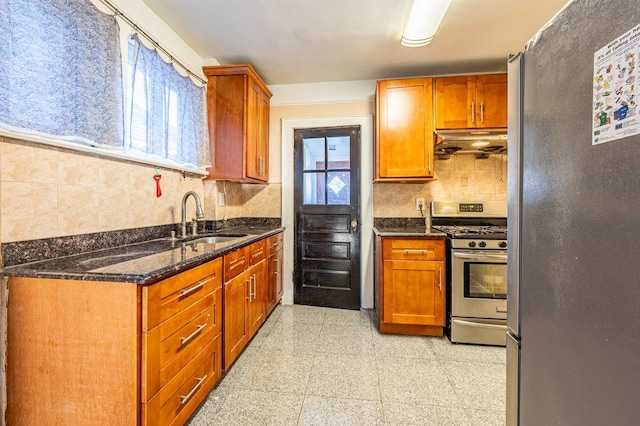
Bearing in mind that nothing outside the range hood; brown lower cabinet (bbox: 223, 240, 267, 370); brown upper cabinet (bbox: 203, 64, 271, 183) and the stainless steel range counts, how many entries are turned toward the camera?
2

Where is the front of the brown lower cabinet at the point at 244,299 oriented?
to the viewer's right

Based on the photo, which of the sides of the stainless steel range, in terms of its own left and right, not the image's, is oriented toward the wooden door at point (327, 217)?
right

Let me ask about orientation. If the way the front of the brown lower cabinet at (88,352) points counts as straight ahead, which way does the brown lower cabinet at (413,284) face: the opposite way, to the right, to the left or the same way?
to the right

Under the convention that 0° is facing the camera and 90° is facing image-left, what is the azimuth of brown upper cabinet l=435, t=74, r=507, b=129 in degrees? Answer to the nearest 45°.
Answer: approximately 0°

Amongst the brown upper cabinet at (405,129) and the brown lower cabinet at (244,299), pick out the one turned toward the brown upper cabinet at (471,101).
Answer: the brown lower cabinet

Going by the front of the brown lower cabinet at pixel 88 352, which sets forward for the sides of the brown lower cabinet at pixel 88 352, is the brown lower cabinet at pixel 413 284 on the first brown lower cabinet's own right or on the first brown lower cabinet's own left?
on the first brown lower cabinet's own left
